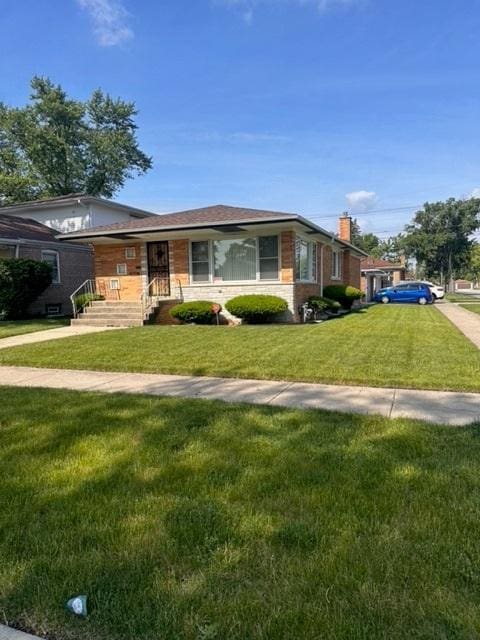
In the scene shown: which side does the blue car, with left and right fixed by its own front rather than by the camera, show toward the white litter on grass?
left

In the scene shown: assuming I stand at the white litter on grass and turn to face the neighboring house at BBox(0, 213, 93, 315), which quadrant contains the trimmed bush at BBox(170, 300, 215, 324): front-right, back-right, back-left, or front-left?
front-right

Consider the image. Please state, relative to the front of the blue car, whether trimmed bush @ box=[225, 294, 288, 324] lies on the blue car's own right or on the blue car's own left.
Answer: on the blue car's own left

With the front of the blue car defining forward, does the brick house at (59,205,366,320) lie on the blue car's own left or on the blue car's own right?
on the blue car's own left

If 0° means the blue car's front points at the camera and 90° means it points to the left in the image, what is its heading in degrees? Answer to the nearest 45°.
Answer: approximately 90°

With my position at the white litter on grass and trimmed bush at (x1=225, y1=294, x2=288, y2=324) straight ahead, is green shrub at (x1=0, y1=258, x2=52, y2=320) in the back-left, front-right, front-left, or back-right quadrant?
front-left

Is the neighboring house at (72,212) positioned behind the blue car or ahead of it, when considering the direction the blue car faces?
ahead
